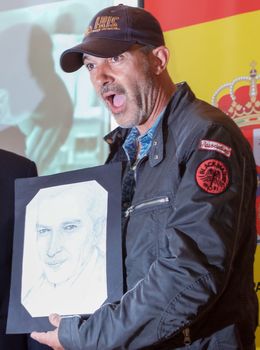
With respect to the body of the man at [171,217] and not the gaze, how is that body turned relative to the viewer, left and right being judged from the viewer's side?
facing the viewer and to the left of the viewer

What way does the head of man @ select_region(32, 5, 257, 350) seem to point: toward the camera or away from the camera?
toward the camera

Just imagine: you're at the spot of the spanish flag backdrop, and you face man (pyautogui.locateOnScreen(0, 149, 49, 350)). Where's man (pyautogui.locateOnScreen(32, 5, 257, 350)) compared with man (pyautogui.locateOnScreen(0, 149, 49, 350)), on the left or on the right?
left

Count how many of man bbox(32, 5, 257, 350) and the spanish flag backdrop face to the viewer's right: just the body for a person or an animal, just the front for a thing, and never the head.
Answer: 0

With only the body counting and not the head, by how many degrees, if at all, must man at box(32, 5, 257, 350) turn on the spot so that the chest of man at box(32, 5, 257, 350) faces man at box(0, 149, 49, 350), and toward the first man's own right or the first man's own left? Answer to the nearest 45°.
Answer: approximately 90° to the first man's own right

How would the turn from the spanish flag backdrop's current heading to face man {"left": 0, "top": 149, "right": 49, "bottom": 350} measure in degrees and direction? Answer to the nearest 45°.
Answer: approximately 45° to its right

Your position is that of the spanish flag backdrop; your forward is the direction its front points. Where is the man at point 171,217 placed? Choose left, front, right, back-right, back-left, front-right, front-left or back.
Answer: front

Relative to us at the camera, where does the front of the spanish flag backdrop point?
facing the viewer

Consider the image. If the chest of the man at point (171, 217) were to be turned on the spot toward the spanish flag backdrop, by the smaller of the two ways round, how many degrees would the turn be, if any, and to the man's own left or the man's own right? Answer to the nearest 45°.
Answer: approximately 135° to the man's own right
